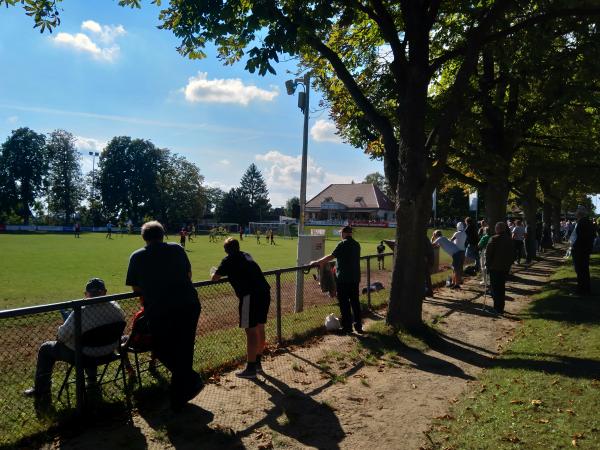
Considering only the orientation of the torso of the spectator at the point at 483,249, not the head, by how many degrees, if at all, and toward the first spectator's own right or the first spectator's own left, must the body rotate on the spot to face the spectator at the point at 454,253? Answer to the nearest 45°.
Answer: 0° — they already face them

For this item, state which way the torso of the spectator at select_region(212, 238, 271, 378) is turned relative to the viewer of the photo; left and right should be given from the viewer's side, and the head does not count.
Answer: facing away from the viewer and to the left of the viewer

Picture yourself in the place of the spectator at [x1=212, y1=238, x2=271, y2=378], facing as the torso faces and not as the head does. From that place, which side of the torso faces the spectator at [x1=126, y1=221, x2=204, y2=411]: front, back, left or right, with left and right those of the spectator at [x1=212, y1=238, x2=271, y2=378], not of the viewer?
left

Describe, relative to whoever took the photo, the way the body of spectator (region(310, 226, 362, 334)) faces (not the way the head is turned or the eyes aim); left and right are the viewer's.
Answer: facing away from the viewer and to the left of the viewer

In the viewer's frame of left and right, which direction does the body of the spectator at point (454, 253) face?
facing to the left of the viewer

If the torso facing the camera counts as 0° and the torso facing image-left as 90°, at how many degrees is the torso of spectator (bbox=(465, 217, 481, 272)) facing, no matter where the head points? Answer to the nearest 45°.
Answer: approximately 90°

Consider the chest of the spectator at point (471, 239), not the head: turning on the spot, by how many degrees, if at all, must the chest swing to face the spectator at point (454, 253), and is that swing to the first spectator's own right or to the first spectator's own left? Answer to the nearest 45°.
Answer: approximately 90° to the first spectator's own left
